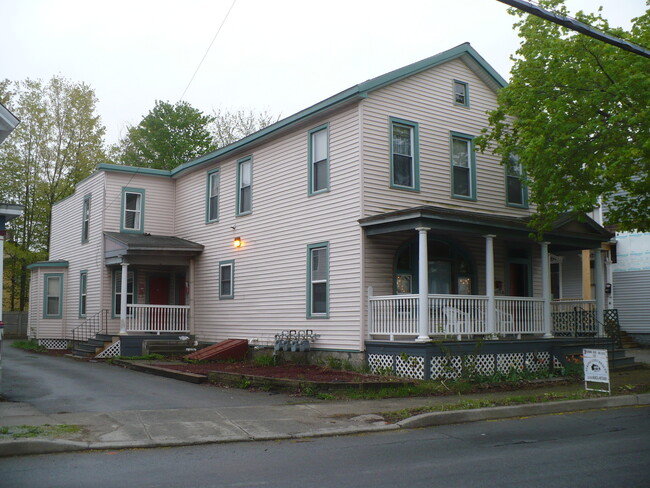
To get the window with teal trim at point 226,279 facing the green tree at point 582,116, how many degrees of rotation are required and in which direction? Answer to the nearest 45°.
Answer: approximately 90° to its left

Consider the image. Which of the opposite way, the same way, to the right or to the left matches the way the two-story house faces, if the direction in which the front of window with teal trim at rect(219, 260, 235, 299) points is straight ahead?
to the left

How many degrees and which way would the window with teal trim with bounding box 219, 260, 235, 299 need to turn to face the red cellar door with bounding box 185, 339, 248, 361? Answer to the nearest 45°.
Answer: approximately 45° to its left

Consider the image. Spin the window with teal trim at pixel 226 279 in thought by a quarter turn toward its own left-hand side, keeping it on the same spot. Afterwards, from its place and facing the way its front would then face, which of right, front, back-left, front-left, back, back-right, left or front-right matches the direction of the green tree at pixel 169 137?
back-left

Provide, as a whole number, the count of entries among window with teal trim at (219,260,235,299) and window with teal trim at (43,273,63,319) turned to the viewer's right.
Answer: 0

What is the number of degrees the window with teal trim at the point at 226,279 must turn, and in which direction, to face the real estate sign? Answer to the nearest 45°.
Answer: approximately 90° to its left

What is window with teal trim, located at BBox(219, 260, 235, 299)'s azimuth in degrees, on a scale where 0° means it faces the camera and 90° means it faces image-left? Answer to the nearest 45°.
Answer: approximately 45°
